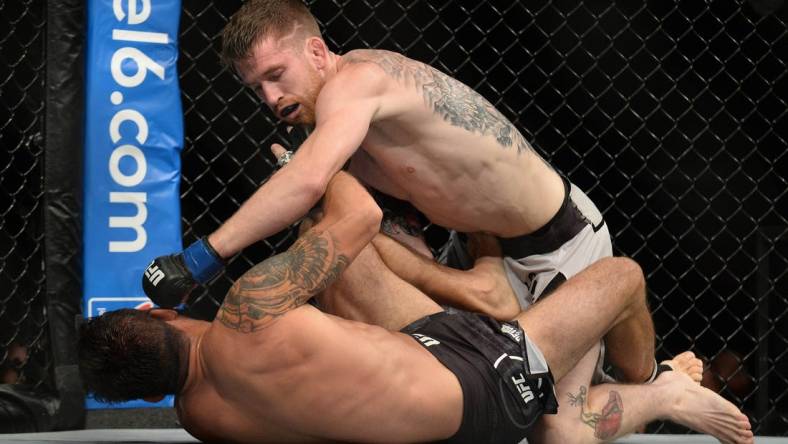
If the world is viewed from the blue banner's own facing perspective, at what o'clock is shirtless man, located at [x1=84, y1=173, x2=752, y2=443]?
The shirtless man is roughly at 11 o'clock from the blue banner.

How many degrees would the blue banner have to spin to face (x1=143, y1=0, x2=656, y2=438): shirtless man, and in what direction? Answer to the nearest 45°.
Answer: approximately 45° to its left

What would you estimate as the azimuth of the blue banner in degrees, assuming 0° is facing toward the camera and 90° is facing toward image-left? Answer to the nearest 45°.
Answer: approximately 0°
